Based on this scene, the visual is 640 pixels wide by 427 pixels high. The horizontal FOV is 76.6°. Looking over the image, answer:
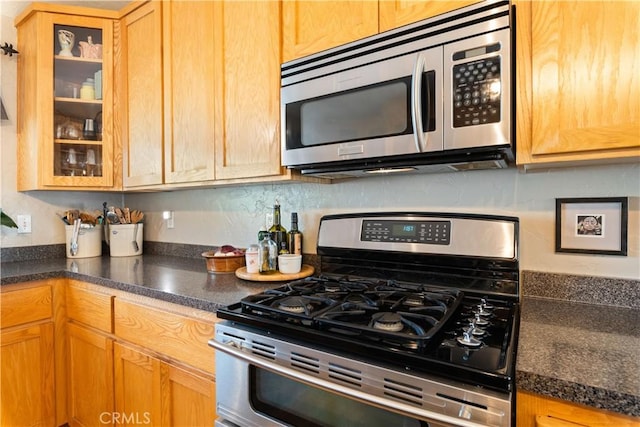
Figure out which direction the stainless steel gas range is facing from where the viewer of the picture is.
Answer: facing the viewer and to the left of the viewer

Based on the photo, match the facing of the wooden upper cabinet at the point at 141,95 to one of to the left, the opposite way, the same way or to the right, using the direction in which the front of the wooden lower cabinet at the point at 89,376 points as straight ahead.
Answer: the same way

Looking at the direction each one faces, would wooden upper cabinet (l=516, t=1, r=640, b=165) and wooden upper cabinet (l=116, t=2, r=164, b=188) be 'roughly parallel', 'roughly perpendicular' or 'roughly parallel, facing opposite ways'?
roughly parallel

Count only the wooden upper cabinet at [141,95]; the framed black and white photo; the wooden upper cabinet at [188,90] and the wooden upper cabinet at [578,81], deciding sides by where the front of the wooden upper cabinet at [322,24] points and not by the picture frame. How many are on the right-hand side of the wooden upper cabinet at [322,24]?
2

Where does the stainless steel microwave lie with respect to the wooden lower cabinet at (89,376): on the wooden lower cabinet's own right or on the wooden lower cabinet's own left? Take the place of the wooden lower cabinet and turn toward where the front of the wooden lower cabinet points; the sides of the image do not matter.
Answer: on the wooden lower cabinet's own left

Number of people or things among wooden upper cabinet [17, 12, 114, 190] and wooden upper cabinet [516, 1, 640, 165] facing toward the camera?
2

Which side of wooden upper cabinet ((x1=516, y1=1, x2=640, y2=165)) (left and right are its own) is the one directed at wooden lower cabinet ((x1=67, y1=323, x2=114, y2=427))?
right

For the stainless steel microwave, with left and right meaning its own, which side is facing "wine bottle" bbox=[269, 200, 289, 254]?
right

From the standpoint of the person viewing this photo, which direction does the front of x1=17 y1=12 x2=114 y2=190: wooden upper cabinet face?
facing the viewer

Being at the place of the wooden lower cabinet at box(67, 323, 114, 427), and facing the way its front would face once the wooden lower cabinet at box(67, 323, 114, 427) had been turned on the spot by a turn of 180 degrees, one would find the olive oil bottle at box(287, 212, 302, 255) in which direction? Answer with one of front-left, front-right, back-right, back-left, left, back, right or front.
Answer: right

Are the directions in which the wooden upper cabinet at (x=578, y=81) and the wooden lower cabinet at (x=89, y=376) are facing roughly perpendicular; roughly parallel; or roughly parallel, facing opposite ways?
roughly parallel
